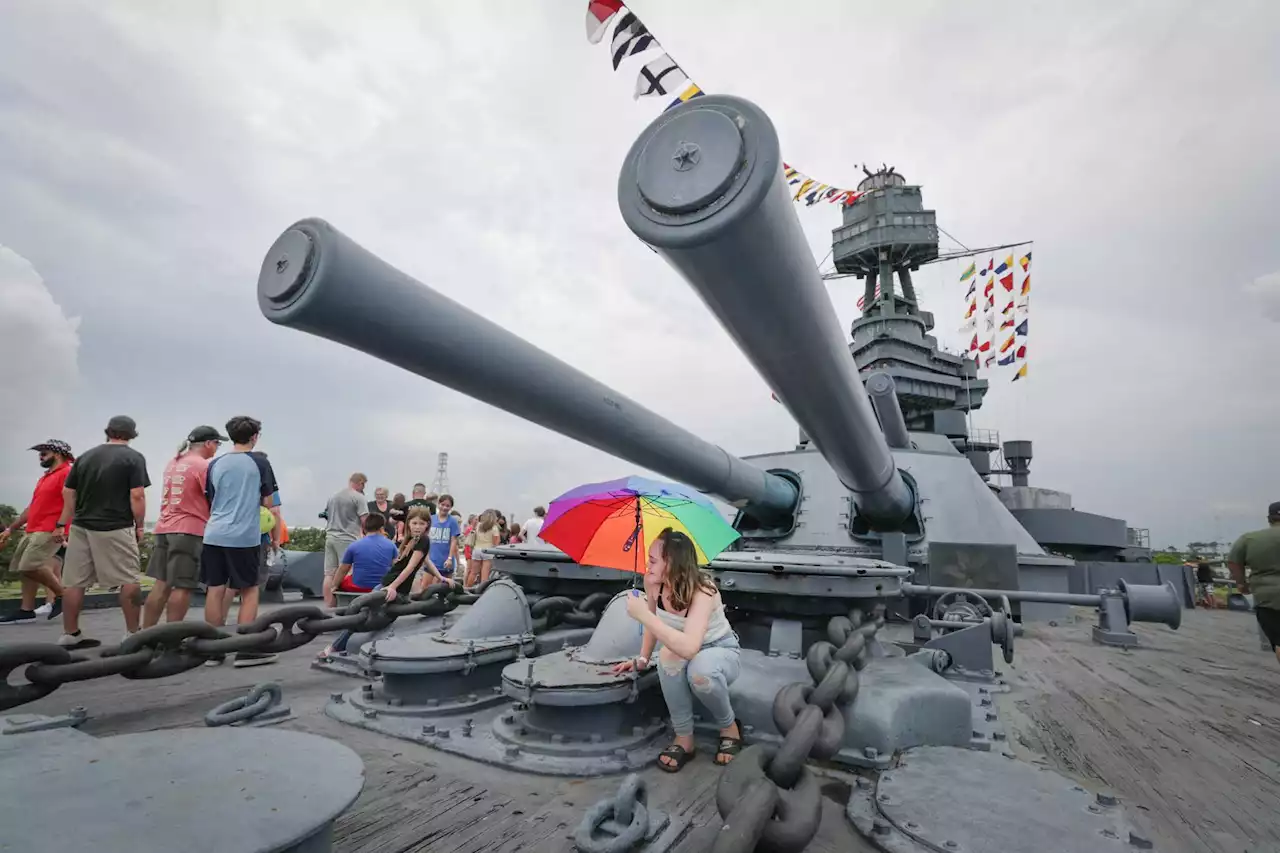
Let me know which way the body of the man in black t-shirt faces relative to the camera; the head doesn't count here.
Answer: away from the camera

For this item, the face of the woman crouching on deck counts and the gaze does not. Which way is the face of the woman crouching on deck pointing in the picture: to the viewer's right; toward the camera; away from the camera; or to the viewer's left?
to the viewer's left

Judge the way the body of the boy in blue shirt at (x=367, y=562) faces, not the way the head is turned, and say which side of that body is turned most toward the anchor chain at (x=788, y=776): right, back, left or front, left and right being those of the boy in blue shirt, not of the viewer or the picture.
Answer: back

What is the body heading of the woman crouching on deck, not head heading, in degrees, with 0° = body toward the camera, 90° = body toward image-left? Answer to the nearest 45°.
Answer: approximately 45°

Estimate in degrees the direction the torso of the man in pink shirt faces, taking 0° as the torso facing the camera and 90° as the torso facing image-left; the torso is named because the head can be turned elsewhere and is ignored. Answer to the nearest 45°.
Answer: approximately 225°
